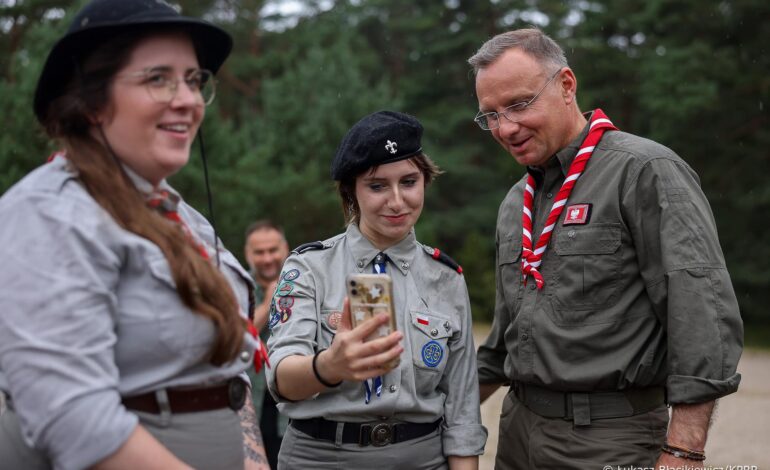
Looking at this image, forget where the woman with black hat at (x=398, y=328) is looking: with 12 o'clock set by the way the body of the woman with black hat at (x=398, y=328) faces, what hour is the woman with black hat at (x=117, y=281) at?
the woman with black hat at (x=117, y=281) is roughly at 1 o'clock from the woman with black hat at (x=398, y=328).

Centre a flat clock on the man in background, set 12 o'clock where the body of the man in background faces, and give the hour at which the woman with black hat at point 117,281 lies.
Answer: The woman with black hat is roughly at 12 o'clock from the man in background.

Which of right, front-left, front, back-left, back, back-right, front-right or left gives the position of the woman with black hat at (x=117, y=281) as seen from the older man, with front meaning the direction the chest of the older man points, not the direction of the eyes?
front

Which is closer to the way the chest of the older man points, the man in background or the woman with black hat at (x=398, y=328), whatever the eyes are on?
the woman with black hat

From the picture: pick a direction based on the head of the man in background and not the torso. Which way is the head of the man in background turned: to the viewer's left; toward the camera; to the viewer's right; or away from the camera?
toward the camera

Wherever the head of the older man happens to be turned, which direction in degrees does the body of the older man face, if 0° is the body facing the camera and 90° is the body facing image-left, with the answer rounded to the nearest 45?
approximately 45°

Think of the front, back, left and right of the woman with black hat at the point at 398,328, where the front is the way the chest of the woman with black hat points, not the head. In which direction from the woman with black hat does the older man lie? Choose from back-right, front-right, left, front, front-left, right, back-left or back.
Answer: left

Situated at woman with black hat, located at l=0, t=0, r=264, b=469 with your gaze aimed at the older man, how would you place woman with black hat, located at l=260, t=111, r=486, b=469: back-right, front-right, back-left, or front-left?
front-left

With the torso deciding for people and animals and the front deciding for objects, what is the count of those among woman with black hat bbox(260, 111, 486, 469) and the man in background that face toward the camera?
2

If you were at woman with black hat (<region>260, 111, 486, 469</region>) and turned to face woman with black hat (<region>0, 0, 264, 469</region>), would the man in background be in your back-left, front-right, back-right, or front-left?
back-right

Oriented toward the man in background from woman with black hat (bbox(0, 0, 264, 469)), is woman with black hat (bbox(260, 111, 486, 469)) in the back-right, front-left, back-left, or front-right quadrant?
front-right

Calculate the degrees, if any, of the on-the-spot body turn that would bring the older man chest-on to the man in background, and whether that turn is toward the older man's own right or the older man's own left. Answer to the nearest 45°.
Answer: approximately 90° to the older man's own right

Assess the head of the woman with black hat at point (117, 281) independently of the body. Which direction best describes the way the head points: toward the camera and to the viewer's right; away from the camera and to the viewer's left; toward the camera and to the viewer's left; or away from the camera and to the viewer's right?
toward the camera and to the viewer's right

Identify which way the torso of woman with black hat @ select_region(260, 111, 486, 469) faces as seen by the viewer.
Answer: toward the camera

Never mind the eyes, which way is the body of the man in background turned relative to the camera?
toward the camera
